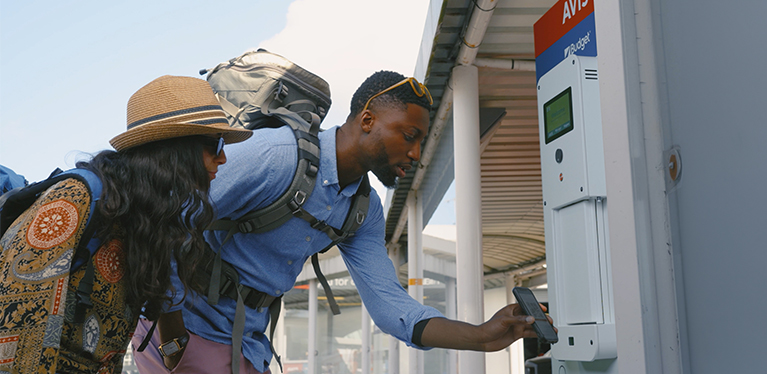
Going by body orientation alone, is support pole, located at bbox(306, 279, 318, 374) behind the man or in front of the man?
behind

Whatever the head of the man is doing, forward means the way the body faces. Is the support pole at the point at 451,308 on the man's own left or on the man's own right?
on the man's own left

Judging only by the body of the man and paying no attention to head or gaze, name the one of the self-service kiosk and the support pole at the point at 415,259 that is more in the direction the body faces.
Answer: the self-service kiosk

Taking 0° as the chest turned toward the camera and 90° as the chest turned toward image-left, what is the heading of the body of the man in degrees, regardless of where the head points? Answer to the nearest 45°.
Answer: approximately 315°

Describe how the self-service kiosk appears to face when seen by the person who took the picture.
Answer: facing the viewer and to the left of the viewer

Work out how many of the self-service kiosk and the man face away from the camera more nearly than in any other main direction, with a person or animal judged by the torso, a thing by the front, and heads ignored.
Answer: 0

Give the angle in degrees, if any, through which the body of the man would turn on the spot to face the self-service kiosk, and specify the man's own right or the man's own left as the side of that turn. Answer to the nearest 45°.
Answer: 0° — they already face it

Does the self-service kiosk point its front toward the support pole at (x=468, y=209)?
no
